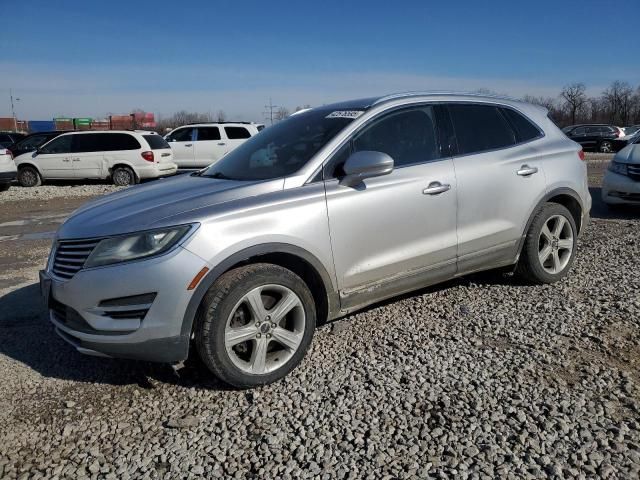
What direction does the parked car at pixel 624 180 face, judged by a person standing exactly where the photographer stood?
facing the viewer and to the left of the viewer

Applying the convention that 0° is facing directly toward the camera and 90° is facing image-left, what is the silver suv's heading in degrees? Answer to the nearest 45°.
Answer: approximately 45°

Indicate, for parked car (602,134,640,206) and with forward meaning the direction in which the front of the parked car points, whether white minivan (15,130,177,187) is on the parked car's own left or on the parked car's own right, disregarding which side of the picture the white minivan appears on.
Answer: on the parked car's own right

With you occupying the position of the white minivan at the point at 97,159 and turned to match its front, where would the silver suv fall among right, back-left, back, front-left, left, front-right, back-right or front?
back-left

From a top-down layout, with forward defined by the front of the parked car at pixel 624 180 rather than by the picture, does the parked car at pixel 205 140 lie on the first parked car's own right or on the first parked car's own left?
on the first parked car's own right

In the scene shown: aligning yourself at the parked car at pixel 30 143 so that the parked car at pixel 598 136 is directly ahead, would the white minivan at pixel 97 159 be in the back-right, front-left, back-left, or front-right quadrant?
front-right

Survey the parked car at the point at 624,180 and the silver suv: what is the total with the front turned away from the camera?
0

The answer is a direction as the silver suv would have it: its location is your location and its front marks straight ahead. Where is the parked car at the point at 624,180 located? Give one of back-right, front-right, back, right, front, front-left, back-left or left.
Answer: back

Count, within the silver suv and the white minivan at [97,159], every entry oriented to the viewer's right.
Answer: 0

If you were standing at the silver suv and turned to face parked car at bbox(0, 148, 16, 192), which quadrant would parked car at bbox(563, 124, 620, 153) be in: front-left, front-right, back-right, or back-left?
front-right

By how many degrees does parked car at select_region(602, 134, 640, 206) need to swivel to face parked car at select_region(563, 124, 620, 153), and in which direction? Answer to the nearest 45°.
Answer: approximately 135° to its right

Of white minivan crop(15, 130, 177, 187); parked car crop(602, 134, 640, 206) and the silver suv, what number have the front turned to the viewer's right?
0

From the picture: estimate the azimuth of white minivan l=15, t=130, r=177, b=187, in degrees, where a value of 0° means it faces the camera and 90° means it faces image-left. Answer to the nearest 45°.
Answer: approximately 135°

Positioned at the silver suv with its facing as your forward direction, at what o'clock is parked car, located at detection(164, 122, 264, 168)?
The parked car is roughly at 4 o'clock from the silver suv.

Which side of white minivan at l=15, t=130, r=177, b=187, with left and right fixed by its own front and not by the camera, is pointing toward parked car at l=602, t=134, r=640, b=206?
back
